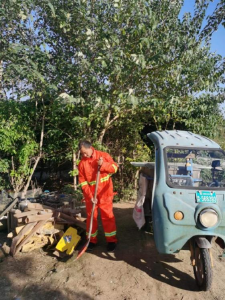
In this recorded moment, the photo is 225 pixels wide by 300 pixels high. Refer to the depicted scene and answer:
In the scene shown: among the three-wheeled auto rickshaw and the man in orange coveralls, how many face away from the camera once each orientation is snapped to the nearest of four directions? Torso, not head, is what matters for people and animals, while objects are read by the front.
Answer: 0

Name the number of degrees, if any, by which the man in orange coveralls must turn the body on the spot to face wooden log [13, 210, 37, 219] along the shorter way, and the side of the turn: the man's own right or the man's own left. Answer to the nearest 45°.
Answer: approximately 45° to the man's own right

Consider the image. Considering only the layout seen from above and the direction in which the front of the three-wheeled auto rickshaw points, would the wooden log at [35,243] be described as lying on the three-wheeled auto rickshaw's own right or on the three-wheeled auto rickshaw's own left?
on the three-wheeled auto rickshaw's own right

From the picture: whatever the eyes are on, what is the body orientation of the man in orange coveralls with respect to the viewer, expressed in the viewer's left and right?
facing the viewer and to the left of the viewer

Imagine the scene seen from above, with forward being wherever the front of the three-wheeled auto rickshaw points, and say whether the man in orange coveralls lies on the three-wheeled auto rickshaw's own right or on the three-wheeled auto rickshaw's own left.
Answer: on the three-wheeled auto rickshaw's own right

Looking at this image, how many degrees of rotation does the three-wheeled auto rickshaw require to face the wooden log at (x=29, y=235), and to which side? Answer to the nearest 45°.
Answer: approximately 90° to its right

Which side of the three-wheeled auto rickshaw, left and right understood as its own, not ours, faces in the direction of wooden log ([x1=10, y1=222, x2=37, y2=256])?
right

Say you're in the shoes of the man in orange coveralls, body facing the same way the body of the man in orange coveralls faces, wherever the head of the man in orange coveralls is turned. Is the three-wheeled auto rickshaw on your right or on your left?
on your left

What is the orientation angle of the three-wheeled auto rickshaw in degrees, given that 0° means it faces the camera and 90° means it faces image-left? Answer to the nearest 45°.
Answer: approximately 0°
